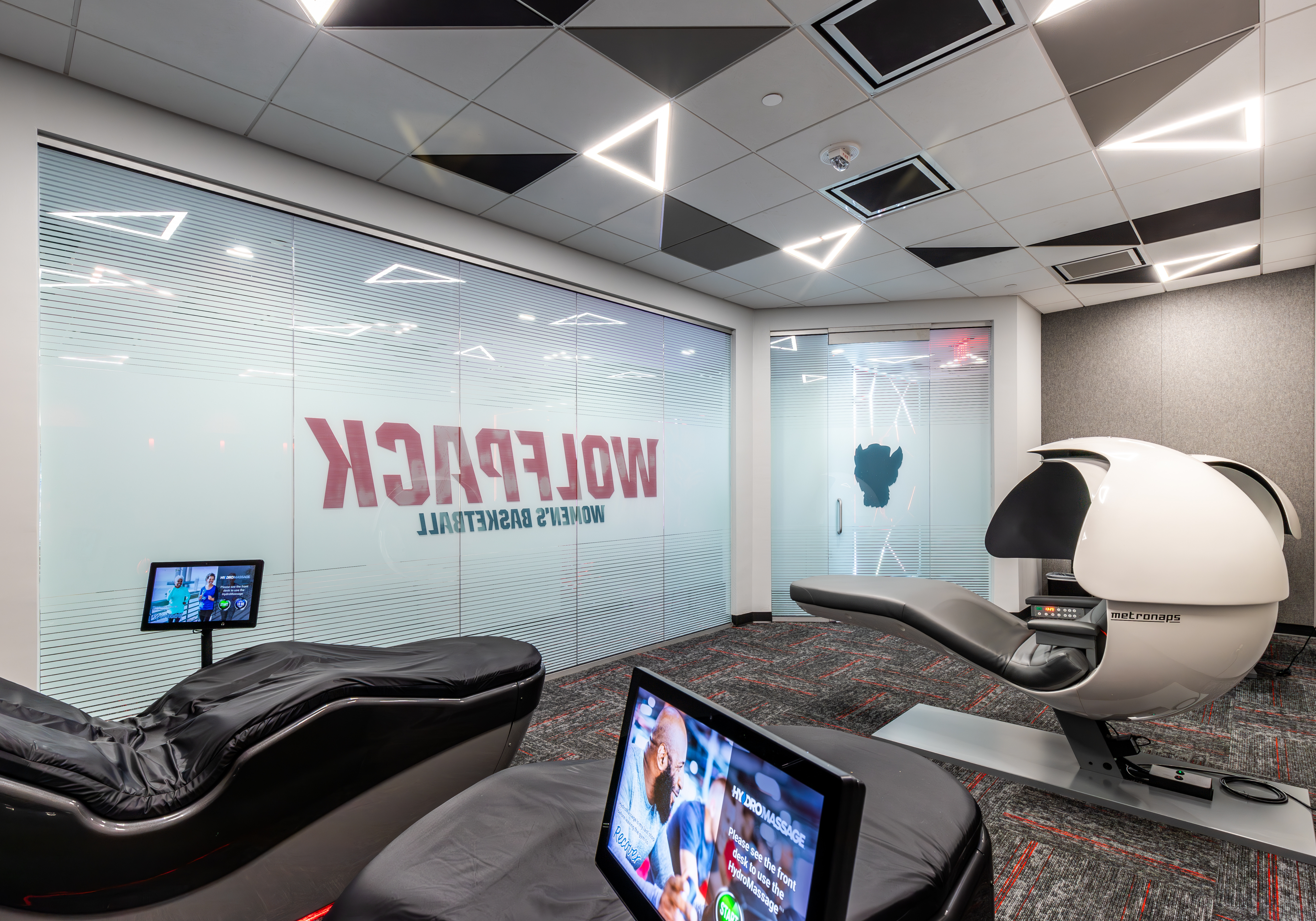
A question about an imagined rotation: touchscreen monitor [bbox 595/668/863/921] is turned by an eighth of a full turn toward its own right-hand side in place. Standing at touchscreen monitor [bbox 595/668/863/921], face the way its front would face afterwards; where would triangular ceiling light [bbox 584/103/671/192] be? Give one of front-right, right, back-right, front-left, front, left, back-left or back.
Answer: right

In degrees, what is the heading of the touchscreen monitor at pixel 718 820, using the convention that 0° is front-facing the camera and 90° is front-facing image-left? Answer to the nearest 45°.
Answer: approximately 45°

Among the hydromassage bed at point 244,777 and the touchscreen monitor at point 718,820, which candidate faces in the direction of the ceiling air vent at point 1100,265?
the hydromassage bed

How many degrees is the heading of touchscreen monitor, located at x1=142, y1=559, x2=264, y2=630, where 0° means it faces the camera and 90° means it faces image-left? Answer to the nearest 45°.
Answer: approximately 0°

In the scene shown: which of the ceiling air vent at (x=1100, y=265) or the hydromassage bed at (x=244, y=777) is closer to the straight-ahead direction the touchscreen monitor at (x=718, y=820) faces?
the hydromassage bed

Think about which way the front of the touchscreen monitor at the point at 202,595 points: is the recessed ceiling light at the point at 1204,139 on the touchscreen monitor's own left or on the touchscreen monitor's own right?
on the touchscreen monitor's own left

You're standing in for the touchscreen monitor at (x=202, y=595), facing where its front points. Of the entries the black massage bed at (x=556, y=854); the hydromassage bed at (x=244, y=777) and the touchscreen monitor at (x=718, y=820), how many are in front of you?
3

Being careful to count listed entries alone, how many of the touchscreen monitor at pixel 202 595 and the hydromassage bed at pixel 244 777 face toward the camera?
1

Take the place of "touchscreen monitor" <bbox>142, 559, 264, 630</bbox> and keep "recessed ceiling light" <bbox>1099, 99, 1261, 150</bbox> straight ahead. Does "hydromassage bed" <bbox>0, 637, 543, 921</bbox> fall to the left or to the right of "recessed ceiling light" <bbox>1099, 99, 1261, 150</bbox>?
right

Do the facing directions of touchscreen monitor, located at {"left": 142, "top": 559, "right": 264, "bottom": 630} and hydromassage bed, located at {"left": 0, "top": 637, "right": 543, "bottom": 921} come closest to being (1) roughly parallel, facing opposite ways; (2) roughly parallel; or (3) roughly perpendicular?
roughly perpendicular

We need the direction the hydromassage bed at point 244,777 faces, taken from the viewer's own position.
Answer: facing to the right of the viewer

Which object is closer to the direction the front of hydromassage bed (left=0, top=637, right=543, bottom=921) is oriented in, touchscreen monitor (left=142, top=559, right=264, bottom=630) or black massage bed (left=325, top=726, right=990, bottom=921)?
the black massage bed

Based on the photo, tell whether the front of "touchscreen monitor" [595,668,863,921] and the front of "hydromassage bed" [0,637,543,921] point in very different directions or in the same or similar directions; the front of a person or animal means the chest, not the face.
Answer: very different directions
